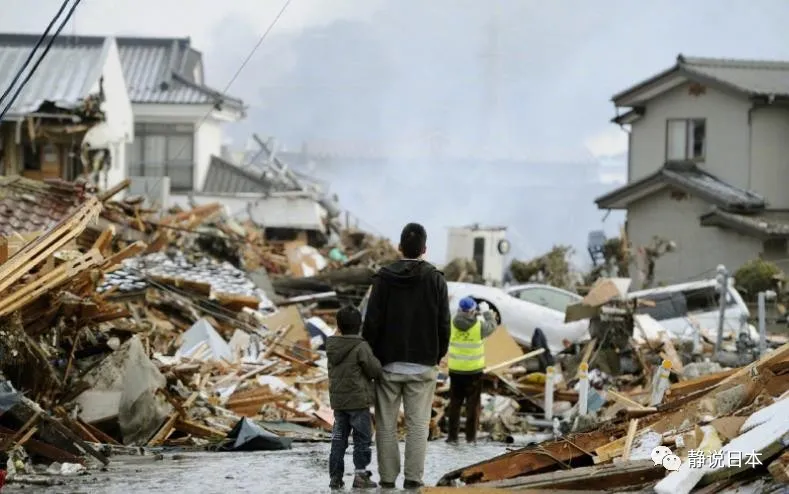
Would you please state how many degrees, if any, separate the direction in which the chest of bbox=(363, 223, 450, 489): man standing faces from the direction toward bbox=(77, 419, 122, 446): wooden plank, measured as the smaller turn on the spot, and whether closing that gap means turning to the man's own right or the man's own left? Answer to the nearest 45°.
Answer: approximately 45° to the man's own left

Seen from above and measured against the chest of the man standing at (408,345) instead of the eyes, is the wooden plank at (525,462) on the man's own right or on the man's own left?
on the man's own right

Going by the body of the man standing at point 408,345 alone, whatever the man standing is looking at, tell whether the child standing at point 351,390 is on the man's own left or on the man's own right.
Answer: on the man's own left

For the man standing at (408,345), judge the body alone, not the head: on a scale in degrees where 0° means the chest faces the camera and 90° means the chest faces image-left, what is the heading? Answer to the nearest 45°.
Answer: approximately 180°

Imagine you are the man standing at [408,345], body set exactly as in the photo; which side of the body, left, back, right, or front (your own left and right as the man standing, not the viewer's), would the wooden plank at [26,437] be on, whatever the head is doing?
left

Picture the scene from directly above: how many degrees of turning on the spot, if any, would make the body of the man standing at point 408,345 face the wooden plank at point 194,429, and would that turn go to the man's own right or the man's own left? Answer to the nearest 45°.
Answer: approximately 45° to the man's own left

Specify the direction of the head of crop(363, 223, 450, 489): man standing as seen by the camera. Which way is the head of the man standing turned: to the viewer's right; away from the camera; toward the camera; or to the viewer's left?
away from the camera

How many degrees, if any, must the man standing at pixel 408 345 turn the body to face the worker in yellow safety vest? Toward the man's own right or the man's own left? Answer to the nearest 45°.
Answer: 0° — they already face them

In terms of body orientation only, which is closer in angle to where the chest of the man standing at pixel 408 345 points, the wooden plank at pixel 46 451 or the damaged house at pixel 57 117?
the damaged house
